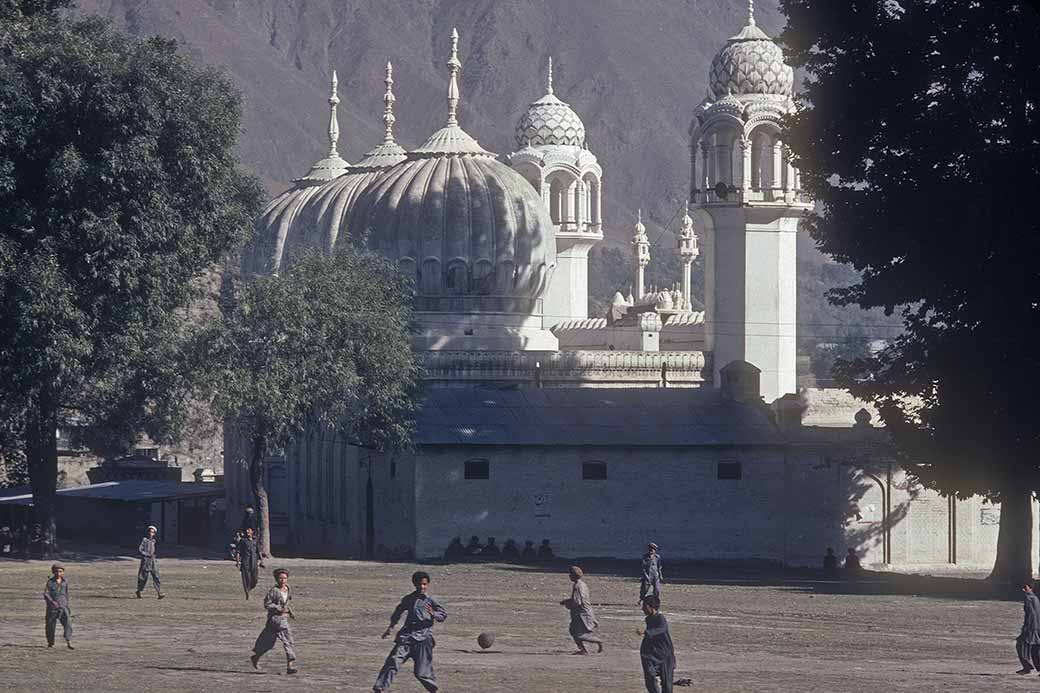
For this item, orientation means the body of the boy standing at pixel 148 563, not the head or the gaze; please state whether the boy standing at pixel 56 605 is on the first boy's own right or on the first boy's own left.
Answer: on the first boy's own right

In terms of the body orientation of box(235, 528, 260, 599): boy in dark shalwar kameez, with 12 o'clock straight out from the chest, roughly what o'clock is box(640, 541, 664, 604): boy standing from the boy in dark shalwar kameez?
The boy standing is roughly at 10 o'clock from the boy in dark shalwar kameez.

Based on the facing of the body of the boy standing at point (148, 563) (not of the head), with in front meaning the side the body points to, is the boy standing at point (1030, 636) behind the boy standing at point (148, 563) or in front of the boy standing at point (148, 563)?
in front

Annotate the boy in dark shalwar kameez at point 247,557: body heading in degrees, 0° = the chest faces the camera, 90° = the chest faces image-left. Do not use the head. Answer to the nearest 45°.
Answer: approximately 0°

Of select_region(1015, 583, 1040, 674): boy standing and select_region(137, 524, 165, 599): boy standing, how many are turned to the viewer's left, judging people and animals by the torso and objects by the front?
1

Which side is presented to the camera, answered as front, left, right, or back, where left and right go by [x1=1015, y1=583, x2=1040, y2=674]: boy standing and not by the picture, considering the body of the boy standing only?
left

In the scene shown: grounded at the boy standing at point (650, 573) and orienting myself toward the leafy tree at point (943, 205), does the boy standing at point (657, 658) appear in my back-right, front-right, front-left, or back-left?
back-right

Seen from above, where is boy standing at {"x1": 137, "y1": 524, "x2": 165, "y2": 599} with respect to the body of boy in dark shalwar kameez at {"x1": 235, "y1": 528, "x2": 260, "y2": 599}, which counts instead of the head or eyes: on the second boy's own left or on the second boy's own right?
on the second boy's own right
